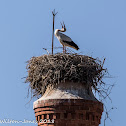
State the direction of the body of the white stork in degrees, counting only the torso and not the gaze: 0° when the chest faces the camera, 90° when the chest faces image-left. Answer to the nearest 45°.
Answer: approximately 90°
